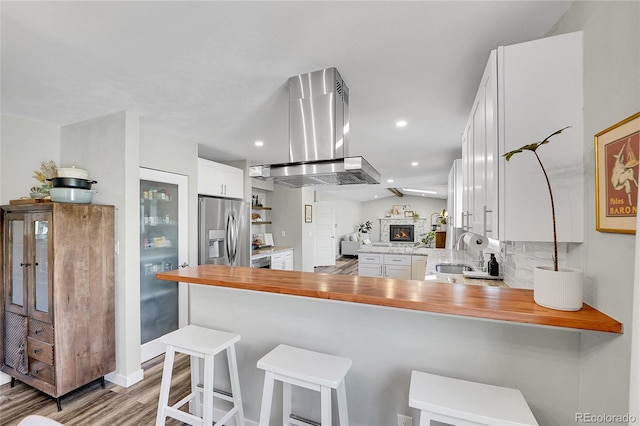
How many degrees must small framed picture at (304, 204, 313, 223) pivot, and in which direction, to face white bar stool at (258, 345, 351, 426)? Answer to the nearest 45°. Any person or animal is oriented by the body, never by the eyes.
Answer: approximately 45° to its right

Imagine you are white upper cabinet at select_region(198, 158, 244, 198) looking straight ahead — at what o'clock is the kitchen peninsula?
The kitchen peninsula is roughly at 1 o'clock from the white upper cabinet.

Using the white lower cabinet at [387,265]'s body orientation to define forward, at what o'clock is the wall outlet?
The wall outlet is roughly at 12 o'clock from the white lower cabinet.

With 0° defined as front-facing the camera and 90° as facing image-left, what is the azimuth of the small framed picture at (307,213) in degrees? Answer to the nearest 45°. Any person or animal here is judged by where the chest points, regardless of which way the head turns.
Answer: approximately 315°

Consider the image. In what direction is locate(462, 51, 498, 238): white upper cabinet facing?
to the viewer's left

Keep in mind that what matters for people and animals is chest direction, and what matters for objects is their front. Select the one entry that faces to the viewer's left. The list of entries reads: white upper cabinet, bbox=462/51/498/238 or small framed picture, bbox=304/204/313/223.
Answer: the white upper cabinet

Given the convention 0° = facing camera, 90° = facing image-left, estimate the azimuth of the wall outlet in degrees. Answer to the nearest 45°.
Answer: approximately 0°

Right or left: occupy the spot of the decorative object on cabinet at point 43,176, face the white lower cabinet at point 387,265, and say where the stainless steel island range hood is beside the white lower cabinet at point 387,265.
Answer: right

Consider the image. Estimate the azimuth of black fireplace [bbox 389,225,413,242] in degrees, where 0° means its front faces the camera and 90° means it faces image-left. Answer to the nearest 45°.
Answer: approximately 0°
